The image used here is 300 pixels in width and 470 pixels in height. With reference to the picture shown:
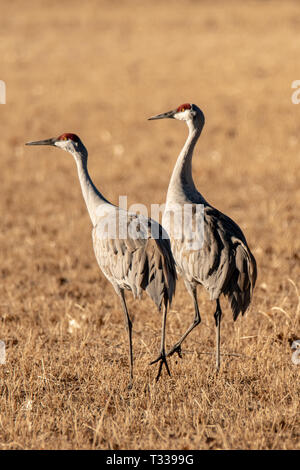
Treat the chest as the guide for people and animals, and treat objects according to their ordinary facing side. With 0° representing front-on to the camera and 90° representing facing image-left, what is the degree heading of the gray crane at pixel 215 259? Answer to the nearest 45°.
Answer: approximately 90°

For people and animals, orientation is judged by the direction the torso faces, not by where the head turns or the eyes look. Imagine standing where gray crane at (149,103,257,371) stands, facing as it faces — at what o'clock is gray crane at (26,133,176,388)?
gray crane at (26,133,176,388) is roughly at 11 o'clock from gray crane at (149,103,257,371).
